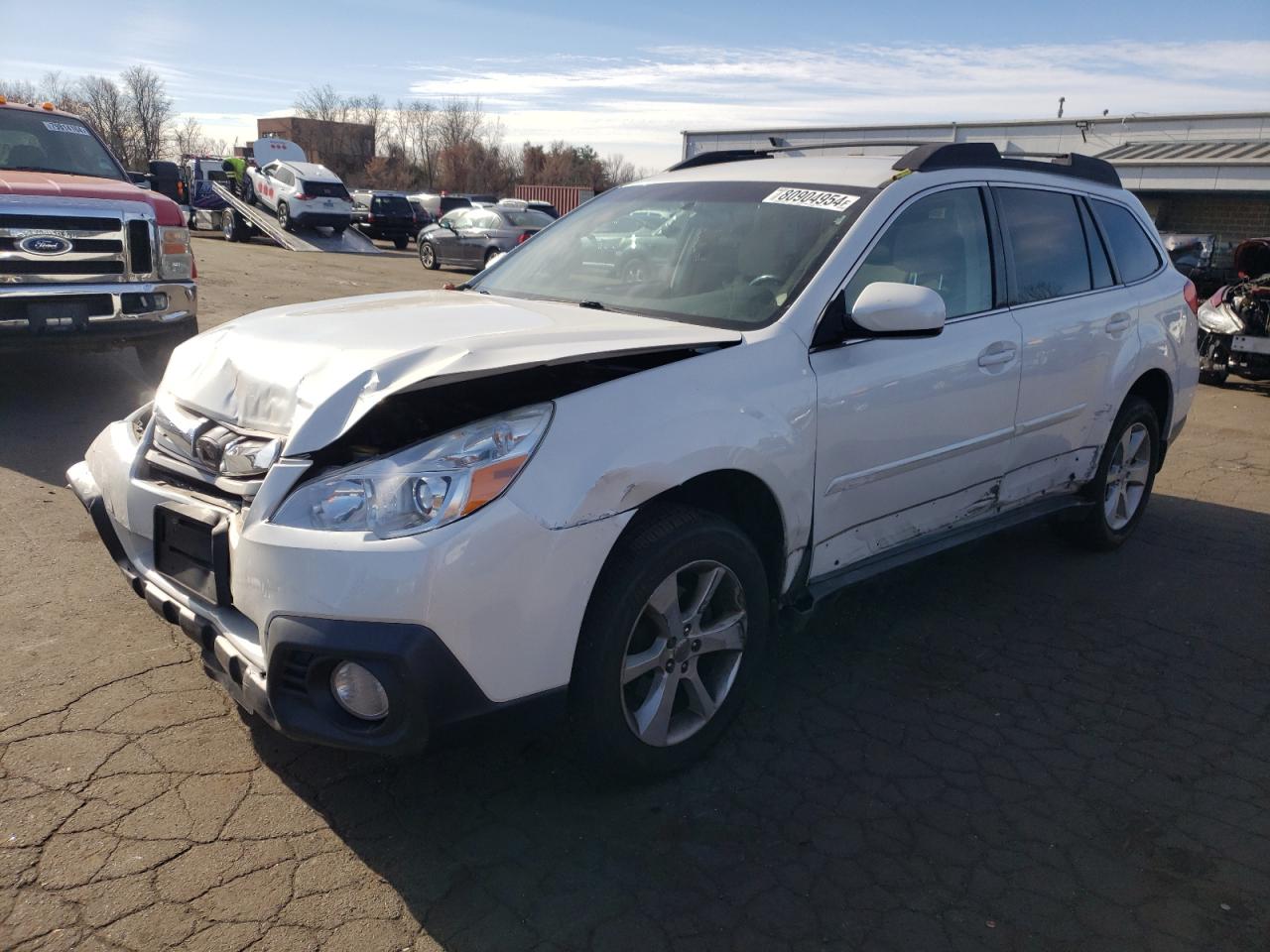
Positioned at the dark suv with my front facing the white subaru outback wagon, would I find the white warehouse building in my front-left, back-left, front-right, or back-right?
front-left

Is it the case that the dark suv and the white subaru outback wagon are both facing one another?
no

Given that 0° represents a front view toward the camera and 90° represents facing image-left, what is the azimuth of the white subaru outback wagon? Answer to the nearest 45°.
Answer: approximately 45°

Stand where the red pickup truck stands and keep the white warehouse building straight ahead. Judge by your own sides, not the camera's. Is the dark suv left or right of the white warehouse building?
left

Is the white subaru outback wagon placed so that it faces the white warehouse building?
no

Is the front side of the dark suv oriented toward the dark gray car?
no

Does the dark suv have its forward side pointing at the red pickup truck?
no

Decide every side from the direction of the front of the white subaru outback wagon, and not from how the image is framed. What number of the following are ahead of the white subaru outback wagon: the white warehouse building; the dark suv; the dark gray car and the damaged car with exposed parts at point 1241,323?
0

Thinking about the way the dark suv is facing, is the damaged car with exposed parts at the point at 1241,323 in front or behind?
behind

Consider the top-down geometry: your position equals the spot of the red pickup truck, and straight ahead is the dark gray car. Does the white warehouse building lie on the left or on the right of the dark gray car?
right

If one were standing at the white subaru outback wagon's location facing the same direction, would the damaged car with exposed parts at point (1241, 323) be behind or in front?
behind

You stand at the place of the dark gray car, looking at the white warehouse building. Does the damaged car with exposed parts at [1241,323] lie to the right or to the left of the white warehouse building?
right

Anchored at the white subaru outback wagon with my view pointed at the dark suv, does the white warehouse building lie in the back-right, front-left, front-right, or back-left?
front-right

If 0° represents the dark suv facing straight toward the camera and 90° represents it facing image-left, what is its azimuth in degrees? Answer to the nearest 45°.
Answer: approximately 135°

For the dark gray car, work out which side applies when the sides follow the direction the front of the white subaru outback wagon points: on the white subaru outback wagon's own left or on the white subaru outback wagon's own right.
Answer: on the white subaru outback wagon's own right

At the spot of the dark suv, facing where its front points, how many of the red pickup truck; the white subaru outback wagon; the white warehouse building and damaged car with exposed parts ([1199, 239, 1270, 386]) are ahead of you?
0

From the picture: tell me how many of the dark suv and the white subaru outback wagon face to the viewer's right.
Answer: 0

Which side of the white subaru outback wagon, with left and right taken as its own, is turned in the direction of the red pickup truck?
right
